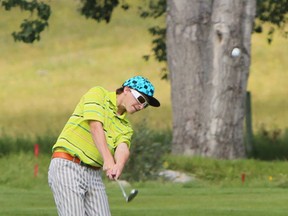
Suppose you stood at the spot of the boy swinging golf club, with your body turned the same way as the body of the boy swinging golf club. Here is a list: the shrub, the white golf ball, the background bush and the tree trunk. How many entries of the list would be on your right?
0

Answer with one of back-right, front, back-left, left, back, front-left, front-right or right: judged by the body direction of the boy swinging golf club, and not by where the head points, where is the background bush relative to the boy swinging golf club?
back-left

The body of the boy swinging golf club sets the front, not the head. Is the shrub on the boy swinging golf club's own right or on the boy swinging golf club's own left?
on the boy swinging golf club's own left

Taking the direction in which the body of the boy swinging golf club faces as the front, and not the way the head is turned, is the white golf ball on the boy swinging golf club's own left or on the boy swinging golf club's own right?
on the boy swinging golf club's own left

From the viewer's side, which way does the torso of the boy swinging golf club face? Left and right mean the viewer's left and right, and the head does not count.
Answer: facing the viewer and to the right of the viewer

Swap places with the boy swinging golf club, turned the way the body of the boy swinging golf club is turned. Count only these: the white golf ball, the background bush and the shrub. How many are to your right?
0

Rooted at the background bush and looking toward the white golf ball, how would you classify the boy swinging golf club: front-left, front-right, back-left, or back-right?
back-right
